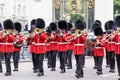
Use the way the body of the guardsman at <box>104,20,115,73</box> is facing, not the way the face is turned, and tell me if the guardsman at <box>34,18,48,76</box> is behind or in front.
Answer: in front

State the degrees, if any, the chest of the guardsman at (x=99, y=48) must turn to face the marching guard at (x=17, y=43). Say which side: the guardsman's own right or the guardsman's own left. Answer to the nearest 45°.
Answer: approximately 45° to the guardsman's own right

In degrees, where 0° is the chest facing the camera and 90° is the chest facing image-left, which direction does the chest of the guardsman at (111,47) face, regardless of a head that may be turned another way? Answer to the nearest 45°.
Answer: approximately 45°

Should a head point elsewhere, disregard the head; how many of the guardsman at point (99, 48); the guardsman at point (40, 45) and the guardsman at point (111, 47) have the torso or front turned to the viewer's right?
0

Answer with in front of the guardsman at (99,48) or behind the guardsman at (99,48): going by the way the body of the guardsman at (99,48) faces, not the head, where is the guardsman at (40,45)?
in front

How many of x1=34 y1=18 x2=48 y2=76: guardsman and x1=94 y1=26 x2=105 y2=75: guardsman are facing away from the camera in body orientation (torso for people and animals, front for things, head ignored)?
0

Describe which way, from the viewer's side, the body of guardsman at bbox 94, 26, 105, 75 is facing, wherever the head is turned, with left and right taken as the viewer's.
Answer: facing the viewer and to the left of the viewer
